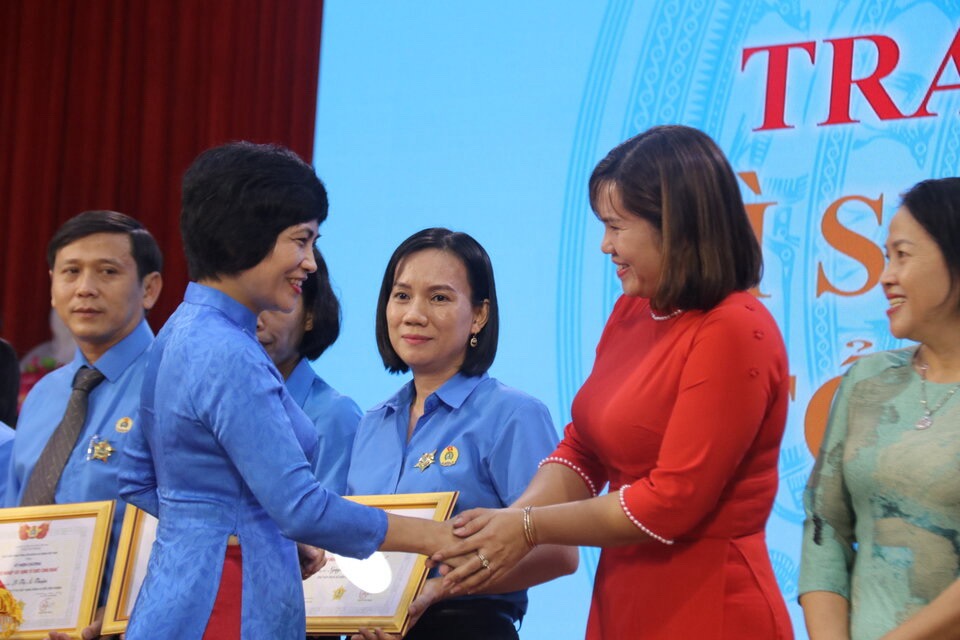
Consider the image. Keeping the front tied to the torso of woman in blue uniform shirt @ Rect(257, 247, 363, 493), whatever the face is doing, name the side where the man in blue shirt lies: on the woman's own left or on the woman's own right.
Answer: on the woman's own right

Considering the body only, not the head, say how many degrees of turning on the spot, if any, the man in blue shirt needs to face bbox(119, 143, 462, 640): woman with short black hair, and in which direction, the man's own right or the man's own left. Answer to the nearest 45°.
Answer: approximately 45° to the man's own left

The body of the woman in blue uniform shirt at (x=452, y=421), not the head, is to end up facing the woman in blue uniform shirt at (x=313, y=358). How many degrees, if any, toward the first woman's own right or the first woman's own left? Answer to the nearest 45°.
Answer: approximately 90° to the first woman's own right

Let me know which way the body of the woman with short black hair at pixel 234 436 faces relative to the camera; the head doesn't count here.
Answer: to the viewer's right

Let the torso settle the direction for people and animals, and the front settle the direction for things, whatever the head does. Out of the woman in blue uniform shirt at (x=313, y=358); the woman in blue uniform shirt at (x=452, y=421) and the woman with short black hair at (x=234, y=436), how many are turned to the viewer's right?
1

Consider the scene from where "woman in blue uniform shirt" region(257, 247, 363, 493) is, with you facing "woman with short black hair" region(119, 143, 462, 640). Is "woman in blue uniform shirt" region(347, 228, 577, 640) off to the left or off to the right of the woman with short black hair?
left

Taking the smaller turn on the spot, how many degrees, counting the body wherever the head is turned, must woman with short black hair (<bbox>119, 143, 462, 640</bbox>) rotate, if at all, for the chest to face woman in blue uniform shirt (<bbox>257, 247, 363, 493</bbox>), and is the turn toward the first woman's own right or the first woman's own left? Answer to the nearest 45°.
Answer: approximately 90° to the first woman's own left

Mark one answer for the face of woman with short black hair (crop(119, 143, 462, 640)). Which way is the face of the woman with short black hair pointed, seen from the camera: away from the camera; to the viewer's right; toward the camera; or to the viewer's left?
to the viewer's right

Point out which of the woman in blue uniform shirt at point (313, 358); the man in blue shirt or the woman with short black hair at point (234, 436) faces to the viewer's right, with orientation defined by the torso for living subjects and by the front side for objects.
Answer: the woman with short black hair
